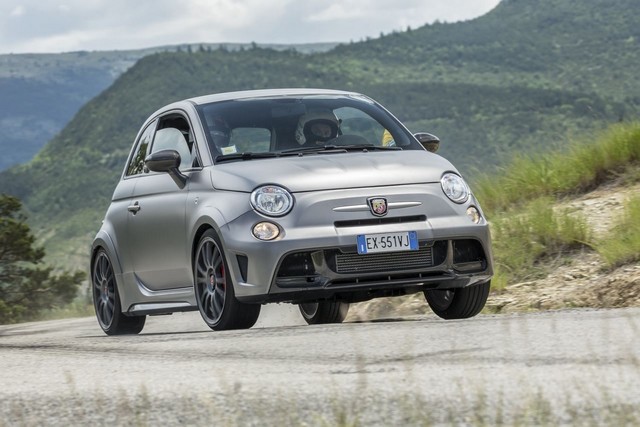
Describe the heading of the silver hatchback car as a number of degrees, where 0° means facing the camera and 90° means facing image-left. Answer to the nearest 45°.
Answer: approximately 315°

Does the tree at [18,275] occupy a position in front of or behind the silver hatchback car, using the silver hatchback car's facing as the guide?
behind
